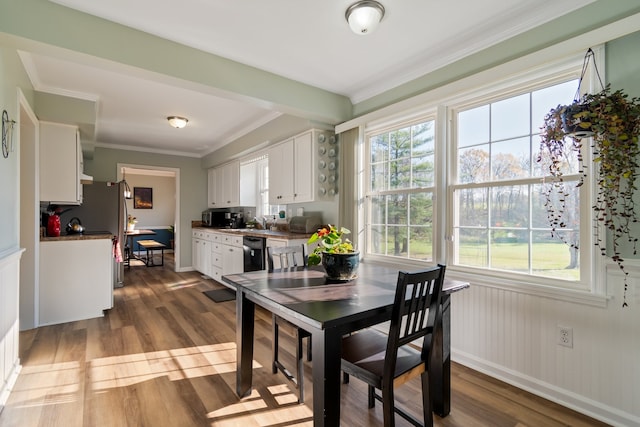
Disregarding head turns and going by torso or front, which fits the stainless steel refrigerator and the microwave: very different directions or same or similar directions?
very different directions

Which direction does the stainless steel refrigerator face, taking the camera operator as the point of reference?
facing to the right of the viewer

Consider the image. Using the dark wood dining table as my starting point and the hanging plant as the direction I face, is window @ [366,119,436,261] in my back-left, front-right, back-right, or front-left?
front-left

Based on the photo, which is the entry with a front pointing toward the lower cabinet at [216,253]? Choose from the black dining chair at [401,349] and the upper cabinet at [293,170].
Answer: the black dining chair

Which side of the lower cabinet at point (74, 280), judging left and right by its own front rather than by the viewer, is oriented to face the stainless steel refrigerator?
left

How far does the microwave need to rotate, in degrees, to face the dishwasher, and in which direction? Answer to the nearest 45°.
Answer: approximately 45° to its left

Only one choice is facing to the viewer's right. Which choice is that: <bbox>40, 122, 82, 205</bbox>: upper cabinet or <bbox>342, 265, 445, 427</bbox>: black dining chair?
the upper cabinet

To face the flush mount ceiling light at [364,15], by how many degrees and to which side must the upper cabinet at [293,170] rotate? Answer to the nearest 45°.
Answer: approximately 45° to its left

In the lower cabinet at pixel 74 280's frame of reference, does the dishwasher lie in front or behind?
in front

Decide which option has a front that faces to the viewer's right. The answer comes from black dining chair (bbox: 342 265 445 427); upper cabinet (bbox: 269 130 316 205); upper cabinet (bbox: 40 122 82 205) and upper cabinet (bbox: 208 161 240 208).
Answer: upper cabinet (bbox: 40 122 82 205)

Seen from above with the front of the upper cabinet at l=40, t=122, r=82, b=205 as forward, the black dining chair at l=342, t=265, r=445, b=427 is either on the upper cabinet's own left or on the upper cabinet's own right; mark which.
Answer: on the upper cabinet's own right

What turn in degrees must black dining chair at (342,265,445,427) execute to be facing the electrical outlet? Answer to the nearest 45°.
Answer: approximately 90° to its right

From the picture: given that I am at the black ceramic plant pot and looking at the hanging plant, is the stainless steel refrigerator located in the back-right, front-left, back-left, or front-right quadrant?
back-left

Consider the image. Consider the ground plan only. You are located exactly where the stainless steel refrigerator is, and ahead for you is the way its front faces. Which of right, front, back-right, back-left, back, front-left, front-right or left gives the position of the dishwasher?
front-right

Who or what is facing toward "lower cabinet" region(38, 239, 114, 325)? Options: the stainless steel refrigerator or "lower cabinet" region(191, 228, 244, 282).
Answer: "lower cabinet" region(191, 228, 244, 282)

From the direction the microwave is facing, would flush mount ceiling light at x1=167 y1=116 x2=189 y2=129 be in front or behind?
in front

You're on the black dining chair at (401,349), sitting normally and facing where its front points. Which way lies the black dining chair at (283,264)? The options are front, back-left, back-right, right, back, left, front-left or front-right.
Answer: front

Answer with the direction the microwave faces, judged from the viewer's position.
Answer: facing the viewer and to the left of the viewer

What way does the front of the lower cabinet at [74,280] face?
to the viewer's right

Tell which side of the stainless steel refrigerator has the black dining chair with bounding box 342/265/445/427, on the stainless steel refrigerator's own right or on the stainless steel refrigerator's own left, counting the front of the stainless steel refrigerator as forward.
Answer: on the stainless steel refrigerator's own right

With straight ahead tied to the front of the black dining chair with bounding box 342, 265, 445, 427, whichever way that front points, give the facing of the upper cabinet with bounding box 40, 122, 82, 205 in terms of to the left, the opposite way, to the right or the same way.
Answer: to the right

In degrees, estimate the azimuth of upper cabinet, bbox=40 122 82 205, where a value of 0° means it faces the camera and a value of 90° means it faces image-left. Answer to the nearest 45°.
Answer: approximately 270°

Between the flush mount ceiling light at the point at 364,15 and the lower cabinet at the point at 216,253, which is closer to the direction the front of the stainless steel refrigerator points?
the lower cabinet
